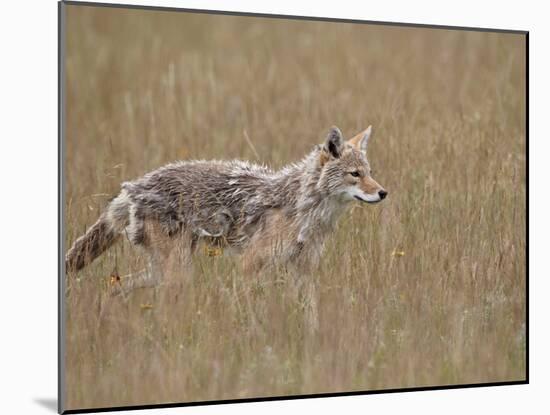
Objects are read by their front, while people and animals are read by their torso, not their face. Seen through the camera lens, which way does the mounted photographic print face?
facing the viewer and to the right of the viewer
